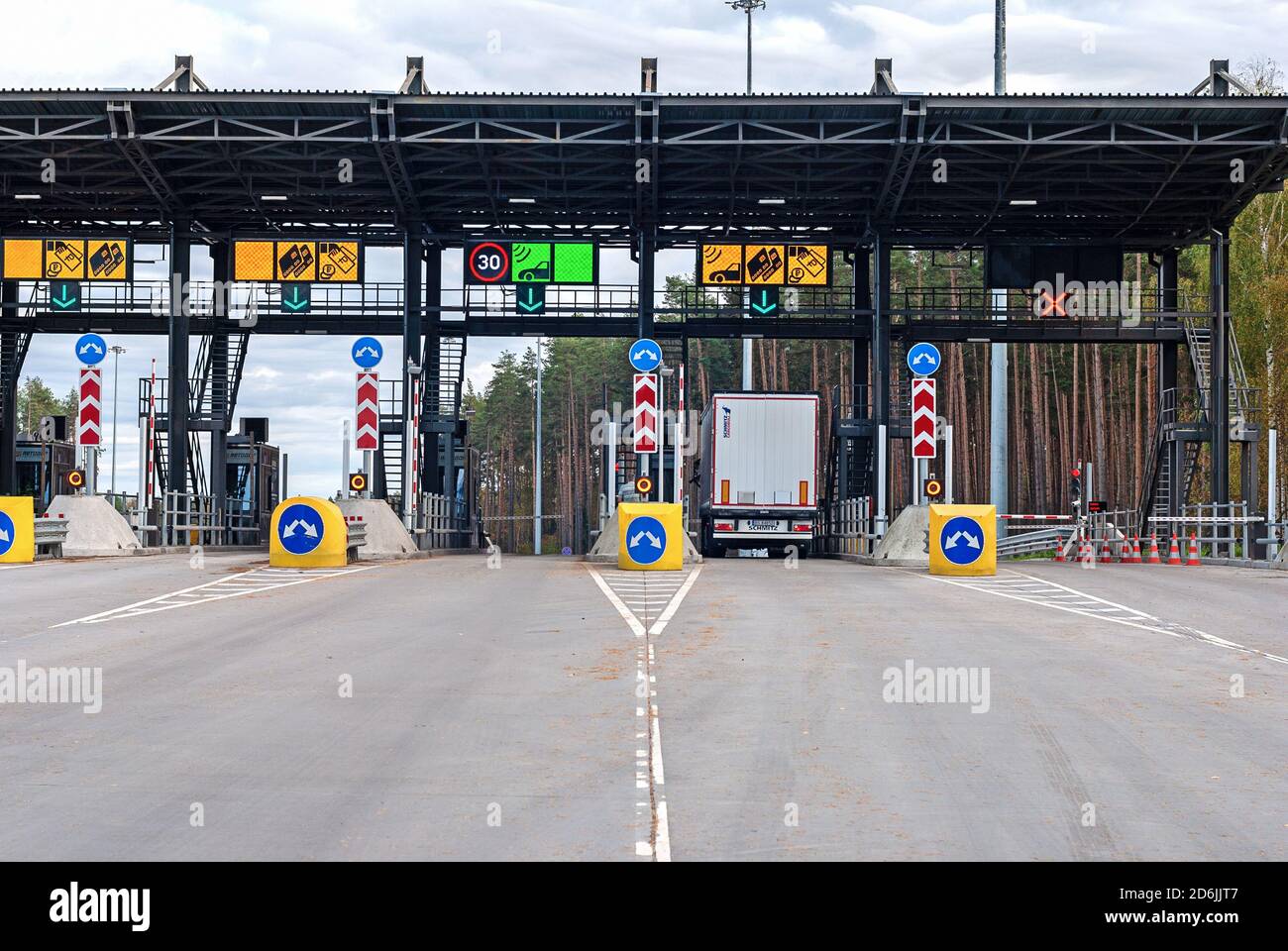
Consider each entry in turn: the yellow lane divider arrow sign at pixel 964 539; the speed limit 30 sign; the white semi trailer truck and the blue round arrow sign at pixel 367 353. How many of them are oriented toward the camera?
3

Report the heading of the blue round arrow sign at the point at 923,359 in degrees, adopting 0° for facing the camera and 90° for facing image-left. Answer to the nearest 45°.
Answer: approximately 0°

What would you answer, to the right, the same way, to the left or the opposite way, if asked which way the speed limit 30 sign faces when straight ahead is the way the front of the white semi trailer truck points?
the opposite way

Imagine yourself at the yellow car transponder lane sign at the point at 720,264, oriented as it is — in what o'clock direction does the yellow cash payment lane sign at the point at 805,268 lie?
the yellow cash payment lane sign at the point at 805,268 is roughly at 9 o'clock from the yellow car transponder lane sign at the point at 720,264.

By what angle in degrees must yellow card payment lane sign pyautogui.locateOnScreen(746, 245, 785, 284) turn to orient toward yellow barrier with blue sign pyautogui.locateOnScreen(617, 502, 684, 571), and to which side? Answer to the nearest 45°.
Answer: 0° — it already faces it

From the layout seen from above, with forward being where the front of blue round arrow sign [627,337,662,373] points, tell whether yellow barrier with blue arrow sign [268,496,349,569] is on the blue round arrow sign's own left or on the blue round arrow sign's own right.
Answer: on the blue round arrow sign's own right

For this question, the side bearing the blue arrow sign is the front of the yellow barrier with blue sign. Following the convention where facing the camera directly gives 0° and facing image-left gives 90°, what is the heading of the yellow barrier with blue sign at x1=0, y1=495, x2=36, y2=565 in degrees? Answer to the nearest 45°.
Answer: approximately 0°
